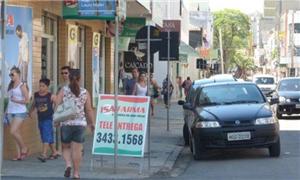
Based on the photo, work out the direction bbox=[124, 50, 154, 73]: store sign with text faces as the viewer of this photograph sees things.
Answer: facing the viewer

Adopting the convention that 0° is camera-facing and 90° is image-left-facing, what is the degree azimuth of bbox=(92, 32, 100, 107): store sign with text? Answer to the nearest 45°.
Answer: approximately 315°

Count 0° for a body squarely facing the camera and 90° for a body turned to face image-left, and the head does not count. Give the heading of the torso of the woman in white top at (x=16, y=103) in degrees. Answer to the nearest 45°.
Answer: approximately 45°

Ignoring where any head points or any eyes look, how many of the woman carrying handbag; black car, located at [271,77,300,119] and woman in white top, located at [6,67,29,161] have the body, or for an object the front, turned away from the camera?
1

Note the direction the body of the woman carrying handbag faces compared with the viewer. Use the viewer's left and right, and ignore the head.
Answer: facing away from the viewer

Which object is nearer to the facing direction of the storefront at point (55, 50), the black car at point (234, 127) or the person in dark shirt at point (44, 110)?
the black car
